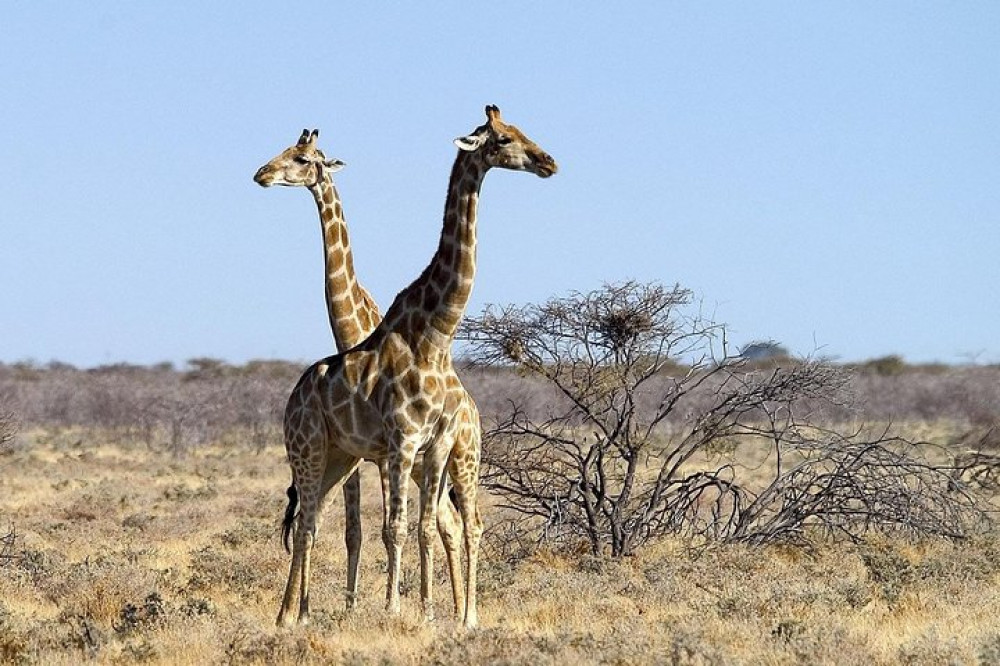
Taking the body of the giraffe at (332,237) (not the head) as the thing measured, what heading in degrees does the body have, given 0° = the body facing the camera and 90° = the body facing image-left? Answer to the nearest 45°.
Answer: approximately 90°

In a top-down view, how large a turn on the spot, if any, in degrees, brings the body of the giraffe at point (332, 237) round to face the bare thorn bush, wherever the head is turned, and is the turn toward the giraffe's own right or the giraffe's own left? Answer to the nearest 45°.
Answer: approximately 135° to the giraffe's own right
